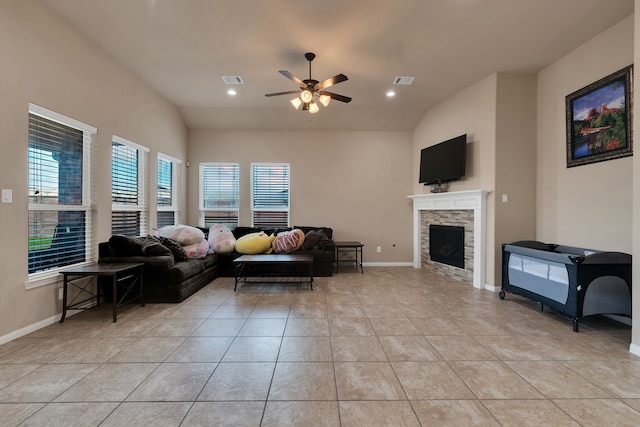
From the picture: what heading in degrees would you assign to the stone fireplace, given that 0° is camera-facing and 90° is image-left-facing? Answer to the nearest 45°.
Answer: approximately 45°

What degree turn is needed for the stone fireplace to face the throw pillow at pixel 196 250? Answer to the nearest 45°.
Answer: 0° — it already faces it

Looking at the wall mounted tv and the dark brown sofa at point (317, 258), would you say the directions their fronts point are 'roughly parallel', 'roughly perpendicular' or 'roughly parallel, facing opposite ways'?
roughly perpendicular

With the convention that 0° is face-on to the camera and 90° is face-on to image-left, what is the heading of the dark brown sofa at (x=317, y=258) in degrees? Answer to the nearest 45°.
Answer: approximately 0°

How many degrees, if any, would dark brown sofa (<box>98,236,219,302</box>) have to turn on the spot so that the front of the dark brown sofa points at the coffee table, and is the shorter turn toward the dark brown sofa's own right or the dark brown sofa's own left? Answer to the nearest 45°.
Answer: approximately 45° to the dark brown sofa's own left

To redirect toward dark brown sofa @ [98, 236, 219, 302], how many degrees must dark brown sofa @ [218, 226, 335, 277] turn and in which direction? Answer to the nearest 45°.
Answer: approximately 45° to its right

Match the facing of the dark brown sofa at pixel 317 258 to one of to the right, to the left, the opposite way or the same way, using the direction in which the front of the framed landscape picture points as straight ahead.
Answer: to the left

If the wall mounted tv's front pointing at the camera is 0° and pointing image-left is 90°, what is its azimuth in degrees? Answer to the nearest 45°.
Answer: approximately 45°

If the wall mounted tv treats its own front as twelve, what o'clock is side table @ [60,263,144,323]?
The side table is roughly at 12 o'clock from the wall mounted tv.

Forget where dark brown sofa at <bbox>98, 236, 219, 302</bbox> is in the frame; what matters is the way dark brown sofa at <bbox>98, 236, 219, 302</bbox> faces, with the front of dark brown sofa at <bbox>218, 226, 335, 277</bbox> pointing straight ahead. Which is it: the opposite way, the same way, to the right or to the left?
to the left
